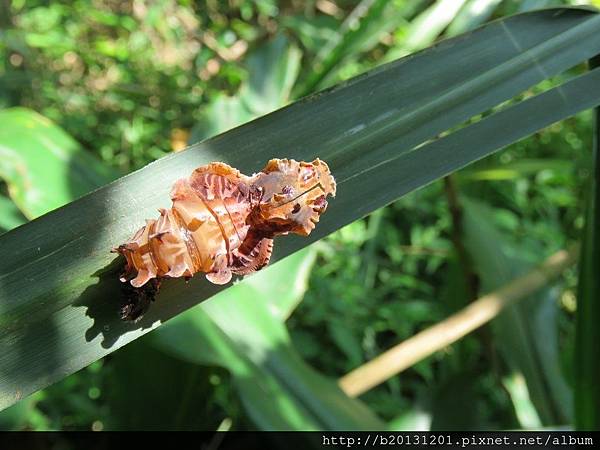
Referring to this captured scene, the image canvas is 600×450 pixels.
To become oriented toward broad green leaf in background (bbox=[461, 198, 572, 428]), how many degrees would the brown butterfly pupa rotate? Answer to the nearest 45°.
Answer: approximately 45° to its left

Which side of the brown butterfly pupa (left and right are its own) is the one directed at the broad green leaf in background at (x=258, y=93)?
left

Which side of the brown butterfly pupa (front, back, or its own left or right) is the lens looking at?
right
